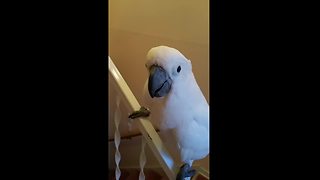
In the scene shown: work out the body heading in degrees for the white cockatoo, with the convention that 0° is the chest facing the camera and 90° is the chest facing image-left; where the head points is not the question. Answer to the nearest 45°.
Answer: approximately 45°
